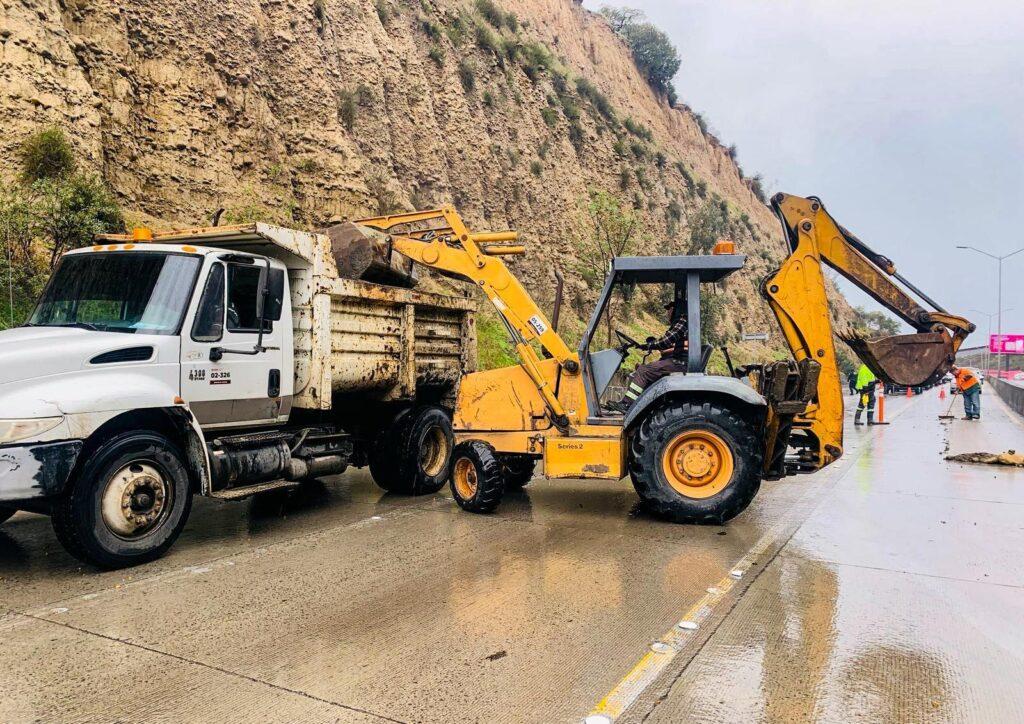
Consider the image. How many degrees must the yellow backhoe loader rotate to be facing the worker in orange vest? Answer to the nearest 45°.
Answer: approximately 135° to its right

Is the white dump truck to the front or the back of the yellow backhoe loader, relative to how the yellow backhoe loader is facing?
to the front

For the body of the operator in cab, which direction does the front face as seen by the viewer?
to the viewer's left

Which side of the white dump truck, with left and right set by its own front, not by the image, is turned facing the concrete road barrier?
back

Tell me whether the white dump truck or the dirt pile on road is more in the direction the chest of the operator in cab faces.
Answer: the white dump truck

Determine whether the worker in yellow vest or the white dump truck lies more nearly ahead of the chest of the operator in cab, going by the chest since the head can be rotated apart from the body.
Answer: the white dump truck

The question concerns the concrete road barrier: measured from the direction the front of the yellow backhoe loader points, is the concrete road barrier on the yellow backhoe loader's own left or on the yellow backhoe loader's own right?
on the yellow backhoe loader's own right

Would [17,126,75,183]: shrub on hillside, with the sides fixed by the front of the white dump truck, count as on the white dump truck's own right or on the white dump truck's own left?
on the white dump truck's own right

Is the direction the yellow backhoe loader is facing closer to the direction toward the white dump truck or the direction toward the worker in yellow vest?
the white dump truck

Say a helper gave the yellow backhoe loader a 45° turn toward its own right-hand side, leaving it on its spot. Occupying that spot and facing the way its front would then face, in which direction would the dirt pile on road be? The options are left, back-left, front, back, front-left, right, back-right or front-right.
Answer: right

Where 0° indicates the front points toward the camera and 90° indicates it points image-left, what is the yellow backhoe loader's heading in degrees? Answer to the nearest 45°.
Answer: approximately 90°

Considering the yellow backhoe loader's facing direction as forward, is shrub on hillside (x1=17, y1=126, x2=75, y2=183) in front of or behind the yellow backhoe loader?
in front

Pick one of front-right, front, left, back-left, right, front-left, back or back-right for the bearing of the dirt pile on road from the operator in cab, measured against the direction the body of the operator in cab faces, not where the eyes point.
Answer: back-right

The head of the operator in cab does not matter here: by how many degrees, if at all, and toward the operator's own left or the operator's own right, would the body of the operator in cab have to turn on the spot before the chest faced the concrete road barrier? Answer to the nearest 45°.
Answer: approximately 135° to the operator's own right

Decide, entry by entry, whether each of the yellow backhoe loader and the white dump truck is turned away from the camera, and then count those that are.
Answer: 0

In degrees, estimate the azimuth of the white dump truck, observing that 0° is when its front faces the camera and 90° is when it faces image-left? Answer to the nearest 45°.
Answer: approximately 45°
